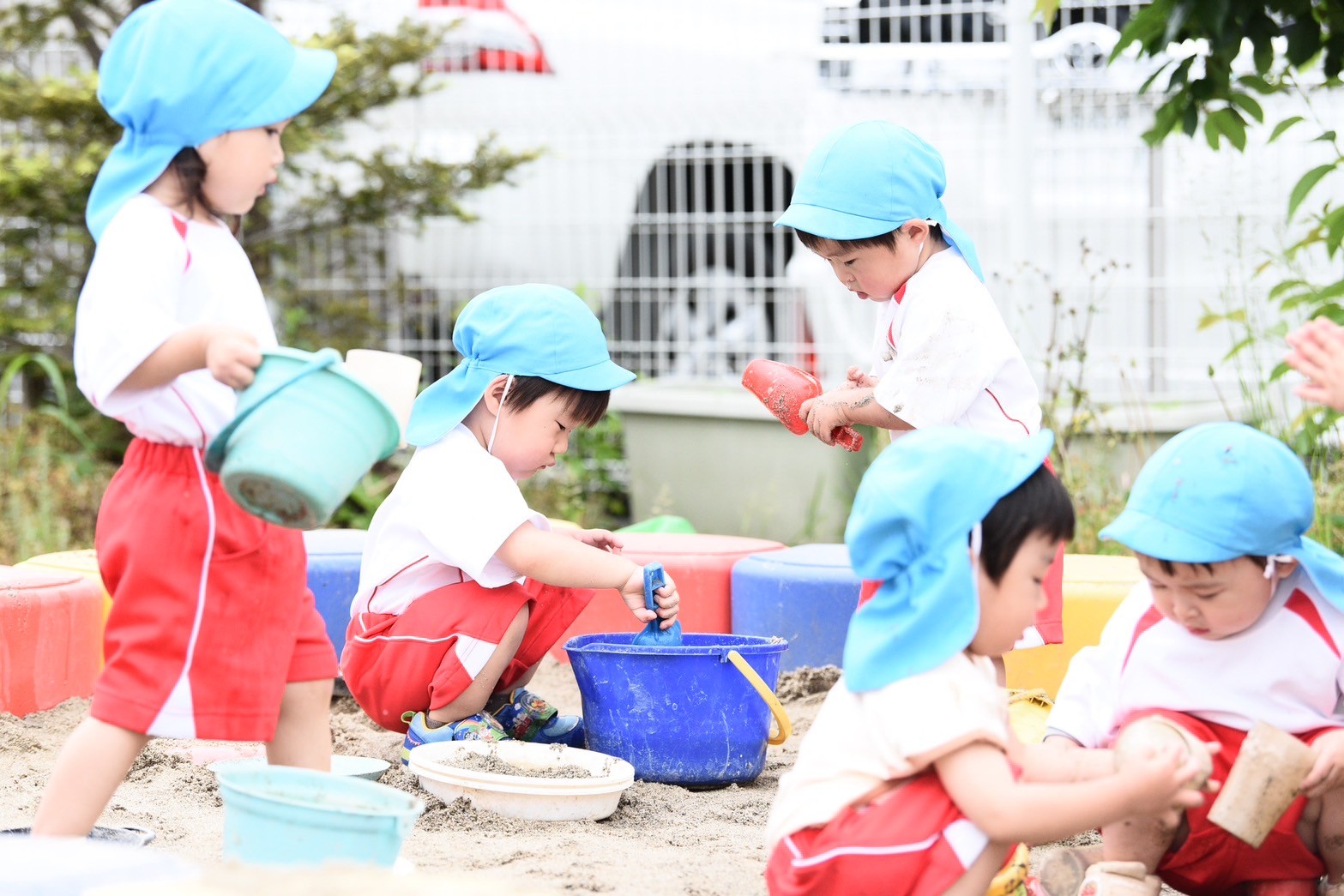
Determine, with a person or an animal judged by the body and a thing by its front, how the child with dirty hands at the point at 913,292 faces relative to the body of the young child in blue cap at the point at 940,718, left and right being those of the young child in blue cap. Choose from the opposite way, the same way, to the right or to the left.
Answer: the opposite way

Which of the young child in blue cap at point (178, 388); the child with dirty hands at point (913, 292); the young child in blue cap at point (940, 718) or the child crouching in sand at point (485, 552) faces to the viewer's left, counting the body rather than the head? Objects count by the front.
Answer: the child with dirty hands

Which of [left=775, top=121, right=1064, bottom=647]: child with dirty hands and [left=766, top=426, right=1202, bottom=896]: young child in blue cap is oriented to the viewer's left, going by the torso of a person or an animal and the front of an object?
the child with dirty hands

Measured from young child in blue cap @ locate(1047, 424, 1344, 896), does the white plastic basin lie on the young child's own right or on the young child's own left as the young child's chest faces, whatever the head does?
on the young child's own right

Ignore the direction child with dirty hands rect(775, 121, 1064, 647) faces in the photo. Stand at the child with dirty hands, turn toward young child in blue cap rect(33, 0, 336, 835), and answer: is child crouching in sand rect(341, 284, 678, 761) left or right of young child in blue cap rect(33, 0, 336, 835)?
right

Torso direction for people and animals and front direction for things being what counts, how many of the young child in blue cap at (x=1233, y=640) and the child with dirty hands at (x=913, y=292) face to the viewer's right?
0

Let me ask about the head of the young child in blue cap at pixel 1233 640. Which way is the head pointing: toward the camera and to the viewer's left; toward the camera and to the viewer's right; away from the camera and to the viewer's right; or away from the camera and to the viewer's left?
toward the camera and to the viewer's left

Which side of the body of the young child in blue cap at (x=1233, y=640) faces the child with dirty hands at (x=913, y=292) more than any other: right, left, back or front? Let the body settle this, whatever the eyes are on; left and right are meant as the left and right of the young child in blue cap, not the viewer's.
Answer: right

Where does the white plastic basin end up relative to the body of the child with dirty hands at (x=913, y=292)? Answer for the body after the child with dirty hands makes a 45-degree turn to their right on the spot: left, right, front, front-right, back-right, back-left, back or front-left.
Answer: left

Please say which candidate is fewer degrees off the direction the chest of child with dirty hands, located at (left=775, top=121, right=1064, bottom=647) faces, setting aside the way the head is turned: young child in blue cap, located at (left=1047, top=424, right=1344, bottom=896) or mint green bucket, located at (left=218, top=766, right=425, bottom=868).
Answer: the mint green bucket

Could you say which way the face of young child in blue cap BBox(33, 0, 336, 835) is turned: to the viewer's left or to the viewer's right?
to the viewer's right

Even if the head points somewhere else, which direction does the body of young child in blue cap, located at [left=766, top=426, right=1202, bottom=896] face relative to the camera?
to the viewer's right
